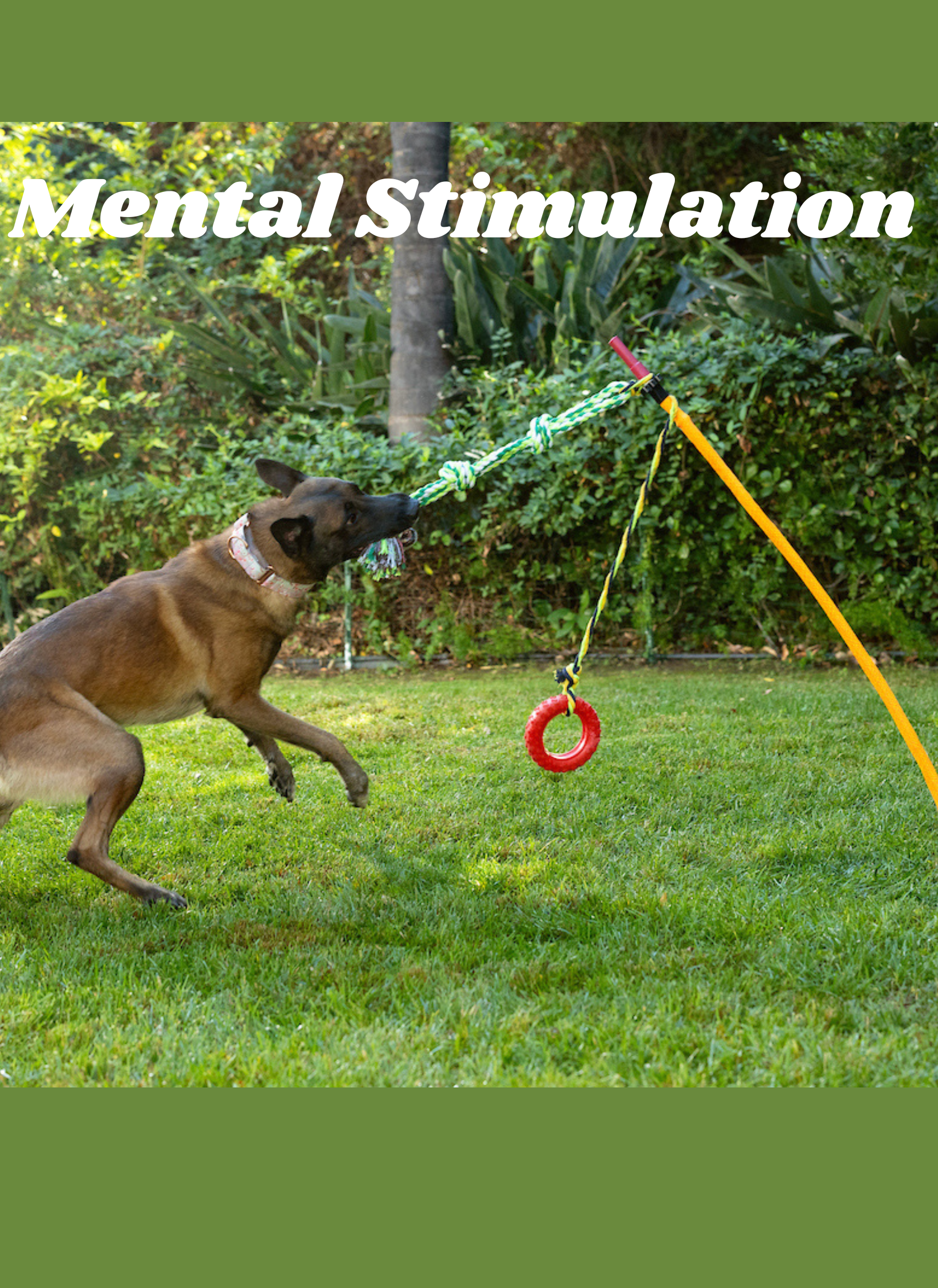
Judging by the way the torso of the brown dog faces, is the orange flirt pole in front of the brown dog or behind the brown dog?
in front

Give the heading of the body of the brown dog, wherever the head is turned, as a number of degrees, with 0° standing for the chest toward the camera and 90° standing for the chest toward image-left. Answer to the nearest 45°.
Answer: approximately 270°

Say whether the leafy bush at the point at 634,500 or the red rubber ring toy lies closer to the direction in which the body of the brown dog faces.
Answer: the red rubber ring toy

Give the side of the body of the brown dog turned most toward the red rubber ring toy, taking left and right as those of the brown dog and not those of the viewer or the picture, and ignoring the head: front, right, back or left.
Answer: front
